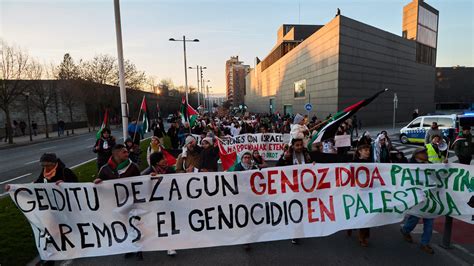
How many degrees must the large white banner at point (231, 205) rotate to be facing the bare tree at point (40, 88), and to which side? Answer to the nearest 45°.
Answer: approximately 135° to its right

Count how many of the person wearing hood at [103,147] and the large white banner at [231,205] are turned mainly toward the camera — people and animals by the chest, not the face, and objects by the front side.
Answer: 2

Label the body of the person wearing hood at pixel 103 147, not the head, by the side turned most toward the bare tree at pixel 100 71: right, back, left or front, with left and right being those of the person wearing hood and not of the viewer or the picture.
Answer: back

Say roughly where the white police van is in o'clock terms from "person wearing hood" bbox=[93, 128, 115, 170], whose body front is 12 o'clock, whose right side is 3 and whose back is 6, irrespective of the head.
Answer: The white police van is roughly at 9 o'clock from the person wearing hood.

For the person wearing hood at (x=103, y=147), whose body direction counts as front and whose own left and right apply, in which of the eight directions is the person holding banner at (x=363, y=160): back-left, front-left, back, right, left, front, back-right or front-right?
front-left

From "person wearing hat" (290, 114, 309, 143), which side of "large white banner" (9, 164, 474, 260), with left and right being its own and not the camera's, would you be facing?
back

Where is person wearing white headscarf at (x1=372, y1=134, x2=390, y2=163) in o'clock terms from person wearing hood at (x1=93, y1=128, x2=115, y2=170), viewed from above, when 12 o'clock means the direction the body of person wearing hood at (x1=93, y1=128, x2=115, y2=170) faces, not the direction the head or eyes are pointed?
person wearing white headscarf at (x1=372, y1=134, x2=390, y2=163) is roughly at 10 o'clock from person wearing hood at (x1=93, y1=128, x2=115, y2=170).

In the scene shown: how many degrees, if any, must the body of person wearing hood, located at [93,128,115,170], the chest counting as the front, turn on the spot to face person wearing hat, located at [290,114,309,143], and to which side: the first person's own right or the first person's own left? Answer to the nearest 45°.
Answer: approximately 90° to the first person's own left

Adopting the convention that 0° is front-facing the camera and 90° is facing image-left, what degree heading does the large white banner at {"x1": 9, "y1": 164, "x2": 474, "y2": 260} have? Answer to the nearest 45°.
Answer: approximately 0°

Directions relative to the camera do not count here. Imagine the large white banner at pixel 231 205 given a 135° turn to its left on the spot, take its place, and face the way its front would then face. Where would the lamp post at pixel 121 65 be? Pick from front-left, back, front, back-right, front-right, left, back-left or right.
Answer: left

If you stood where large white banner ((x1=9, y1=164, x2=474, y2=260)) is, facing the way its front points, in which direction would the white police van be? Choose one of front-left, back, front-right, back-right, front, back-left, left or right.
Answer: back-left
